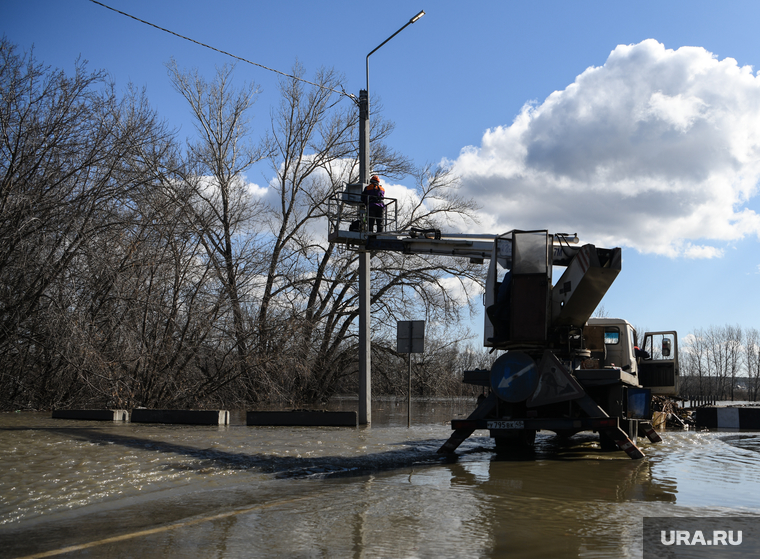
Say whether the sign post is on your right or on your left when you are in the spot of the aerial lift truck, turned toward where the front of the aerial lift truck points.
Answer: on your left

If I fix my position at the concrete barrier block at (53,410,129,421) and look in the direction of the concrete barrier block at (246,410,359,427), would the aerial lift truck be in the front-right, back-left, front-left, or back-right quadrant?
front-right

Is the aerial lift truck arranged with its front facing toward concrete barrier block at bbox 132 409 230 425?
no

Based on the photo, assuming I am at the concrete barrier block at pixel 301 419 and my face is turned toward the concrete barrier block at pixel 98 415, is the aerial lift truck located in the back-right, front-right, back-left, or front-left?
back-left

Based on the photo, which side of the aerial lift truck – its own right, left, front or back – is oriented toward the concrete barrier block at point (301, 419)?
left

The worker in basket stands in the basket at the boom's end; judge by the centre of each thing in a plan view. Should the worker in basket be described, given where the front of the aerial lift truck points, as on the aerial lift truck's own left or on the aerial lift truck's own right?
on the aerial lift truck's own left

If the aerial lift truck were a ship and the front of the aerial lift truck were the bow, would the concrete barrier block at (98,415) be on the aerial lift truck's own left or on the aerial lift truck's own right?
on the aerial lift truck's own left

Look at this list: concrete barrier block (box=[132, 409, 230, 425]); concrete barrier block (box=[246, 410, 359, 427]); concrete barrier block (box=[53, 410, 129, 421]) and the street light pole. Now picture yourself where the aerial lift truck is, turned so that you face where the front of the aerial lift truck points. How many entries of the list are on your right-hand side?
0

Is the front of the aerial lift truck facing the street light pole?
no

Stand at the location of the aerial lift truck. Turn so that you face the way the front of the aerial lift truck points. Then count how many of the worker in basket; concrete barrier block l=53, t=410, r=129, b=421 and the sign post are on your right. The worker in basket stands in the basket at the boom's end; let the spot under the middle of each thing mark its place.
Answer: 0

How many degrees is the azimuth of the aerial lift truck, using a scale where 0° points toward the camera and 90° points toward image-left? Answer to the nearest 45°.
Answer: approximately 225°

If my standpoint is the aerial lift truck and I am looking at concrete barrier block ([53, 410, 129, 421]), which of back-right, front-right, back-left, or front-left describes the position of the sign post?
front-right
